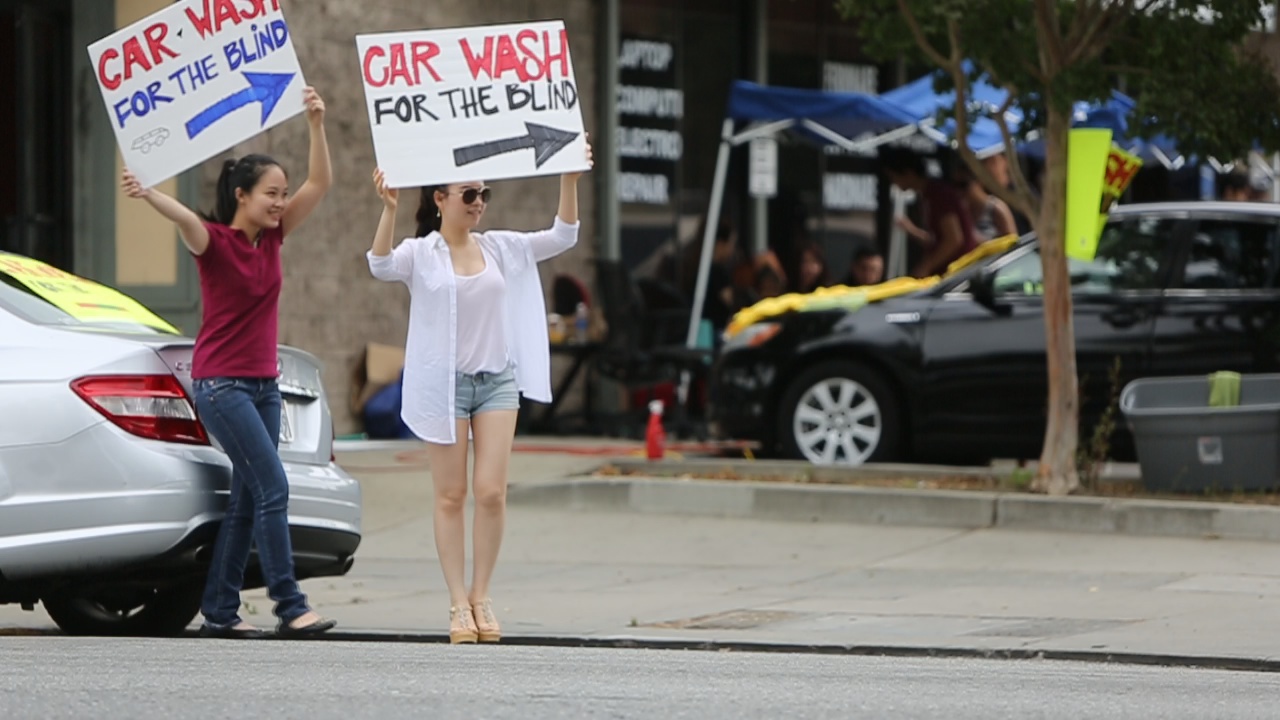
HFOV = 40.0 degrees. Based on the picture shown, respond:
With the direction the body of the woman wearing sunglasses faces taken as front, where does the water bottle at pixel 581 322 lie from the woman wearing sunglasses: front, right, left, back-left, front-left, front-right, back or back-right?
back

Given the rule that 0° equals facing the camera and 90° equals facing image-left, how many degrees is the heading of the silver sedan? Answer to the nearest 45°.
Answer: approximately 135°

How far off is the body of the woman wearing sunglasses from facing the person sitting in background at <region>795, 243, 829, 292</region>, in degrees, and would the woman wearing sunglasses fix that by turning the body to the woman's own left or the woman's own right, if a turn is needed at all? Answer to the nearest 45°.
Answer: approximately 180°

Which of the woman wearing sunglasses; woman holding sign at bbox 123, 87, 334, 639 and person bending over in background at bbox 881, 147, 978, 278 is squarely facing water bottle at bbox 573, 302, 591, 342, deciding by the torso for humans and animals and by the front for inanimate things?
the person bending over in background

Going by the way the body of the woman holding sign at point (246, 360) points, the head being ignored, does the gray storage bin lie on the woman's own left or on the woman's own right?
on the woman's own left

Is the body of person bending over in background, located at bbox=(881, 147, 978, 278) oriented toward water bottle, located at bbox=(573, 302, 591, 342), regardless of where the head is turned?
yes

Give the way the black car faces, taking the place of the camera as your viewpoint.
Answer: facing to the left of the viewer

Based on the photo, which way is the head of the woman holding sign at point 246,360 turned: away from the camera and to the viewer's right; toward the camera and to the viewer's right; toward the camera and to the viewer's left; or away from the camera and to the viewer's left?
toward the camera and to the viewer's right

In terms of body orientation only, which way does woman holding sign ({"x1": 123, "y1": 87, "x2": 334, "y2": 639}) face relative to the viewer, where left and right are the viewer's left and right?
facing the viewer and to the right of the viewer

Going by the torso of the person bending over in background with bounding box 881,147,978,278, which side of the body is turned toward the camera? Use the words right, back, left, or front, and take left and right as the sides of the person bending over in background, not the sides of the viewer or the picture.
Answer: left

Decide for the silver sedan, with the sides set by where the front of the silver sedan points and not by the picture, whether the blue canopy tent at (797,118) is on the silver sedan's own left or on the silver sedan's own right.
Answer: on the silver sedan's own right

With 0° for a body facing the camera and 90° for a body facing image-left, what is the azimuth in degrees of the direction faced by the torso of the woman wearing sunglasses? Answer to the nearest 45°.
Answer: approximately 0°
